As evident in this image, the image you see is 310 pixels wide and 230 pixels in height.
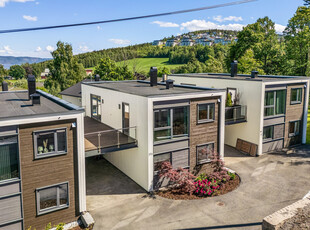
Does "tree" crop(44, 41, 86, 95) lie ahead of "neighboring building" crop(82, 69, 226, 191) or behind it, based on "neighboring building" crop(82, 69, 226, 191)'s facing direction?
behind

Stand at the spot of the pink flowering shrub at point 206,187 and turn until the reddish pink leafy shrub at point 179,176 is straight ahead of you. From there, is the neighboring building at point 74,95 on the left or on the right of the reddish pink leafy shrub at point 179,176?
right

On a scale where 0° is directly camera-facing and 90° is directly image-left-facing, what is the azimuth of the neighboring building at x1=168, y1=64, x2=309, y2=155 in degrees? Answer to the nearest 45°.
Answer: approximately 315°

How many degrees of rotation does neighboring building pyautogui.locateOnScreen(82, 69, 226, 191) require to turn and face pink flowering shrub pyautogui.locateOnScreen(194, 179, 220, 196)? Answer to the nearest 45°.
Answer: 0° — it already faces it

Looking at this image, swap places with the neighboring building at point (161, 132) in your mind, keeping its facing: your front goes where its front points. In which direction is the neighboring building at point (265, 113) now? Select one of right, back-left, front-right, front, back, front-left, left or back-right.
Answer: left

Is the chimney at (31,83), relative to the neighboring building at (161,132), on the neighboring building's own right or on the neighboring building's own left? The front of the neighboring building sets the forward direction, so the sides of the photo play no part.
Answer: on the neighboring building's own right

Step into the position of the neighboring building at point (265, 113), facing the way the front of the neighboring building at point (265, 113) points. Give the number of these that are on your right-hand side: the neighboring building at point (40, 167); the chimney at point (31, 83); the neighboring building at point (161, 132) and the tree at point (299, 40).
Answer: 3

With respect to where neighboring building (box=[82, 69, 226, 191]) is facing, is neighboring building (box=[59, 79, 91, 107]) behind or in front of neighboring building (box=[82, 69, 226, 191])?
behind

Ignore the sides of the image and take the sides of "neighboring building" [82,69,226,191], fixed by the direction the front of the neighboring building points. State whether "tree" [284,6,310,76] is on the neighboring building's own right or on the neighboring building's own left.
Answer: on the neighboring building's own left

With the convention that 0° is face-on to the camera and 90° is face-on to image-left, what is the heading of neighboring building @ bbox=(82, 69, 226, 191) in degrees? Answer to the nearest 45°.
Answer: approximately 315°

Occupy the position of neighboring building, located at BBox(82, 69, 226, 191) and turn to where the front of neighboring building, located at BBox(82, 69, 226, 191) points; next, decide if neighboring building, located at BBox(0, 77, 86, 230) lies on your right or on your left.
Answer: on your right

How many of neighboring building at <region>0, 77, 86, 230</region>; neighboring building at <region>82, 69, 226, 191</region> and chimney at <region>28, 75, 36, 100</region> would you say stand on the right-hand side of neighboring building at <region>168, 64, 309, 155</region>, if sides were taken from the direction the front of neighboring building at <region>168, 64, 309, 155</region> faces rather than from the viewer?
3

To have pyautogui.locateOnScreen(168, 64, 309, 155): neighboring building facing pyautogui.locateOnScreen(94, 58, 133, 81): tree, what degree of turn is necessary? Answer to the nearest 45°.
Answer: approximately 180°
